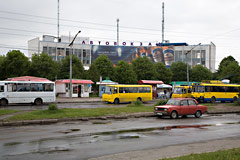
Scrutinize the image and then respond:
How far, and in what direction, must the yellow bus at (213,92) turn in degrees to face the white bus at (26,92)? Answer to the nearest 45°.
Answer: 0° — it already faces it

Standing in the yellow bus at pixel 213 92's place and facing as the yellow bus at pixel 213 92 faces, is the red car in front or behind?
in front

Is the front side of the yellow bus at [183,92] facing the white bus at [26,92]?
yes

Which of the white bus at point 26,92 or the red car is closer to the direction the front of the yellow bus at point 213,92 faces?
the white bus
